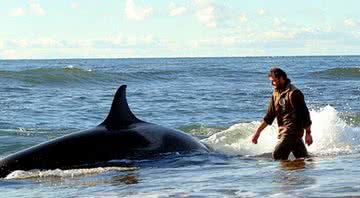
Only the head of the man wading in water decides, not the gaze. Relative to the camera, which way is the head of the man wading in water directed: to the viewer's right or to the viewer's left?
to the viewer's left

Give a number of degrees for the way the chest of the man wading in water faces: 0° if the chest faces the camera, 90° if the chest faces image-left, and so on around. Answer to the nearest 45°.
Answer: approximately 45°
